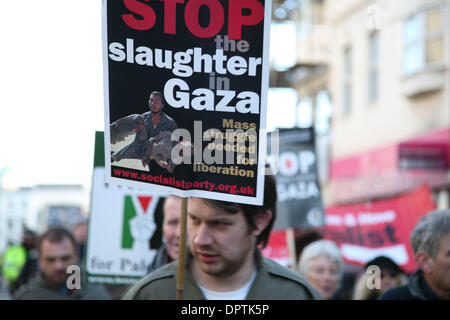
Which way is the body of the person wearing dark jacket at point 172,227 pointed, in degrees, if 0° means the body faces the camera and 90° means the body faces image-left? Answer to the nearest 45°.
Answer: approximately 0°

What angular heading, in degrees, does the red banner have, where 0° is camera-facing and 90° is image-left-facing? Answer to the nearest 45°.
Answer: approximately 0°

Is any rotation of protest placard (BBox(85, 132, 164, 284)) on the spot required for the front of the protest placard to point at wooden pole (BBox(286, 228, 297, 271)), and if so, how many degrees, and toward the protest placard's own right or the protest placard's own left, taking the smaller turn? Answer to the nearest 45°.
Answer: approximately 135° to the protest placard's own left

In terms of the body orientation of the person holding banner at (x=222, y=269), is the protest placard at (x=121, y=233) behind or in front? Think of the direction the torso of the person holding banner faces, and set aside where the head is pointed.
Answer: behind

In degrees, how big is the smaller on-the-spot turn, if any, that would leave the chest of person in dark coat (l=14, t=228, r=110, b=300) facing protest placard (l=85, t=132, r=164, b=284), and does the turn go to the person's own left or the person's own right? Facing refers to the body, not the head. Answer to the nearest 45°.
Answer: approximately 135° to the person's own left
